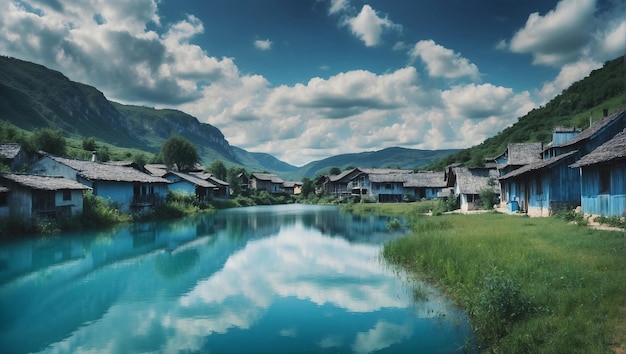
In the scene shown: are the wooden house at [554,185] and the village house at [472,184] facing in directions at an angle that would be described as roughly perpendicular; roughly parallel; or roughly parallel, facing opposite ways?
roughly parallel

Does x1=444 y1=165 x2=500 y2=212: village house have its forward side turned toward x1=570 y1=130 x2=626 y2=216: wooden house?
no

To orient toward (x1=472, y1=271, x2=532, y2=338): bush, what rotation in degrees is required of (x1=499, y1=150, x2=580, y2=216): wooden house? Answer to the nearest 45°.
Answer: approximately 45° to its left

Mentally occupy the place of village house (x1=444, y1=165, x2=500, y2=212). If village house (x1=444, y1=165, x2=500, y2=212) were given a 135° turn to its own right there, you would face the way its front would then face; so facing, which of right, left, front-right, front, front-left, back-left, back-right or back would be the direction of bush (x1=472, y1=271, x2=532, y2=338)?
back

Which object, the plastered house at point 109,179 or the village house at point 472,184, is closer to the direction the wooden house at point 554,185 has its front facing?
the plastered house

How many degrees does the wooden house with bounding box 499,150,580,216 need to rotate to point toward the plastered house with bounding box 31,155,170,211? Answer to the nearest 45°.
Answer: approximately 45° to its right

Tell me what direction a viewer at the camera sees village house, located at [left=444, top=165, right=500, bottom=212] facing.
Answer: facing the viewer and to the left of the viewer
